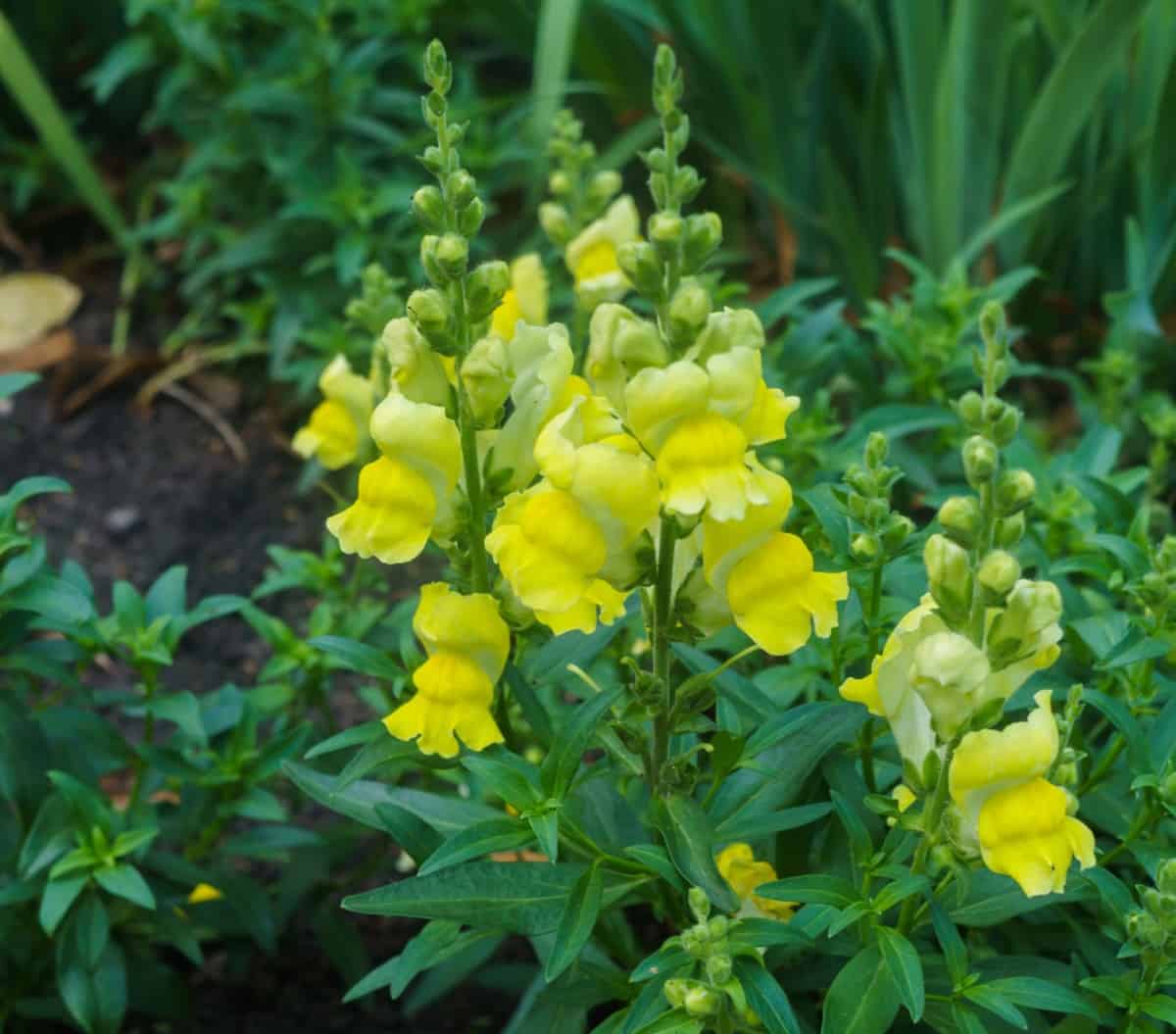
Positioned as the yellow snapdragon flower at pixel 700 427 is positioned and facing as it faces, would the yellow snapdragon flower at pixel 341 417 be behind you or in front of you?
behind

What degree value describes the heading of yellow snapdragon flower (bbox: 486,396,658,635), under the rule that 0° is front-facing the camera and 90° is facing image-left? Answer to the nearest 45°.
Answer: approximately 45°

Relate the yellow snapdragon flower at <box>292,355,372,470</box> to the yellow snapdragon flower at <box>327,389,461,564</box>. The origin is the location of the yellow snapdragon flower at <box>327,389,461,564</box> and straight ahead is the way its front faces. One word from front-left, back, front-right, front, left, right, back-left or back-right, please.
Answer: back-right

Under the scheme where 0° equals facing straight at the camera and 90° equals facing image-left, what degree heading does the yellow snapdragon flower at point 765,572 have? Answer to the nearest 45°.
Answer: approximately 315°

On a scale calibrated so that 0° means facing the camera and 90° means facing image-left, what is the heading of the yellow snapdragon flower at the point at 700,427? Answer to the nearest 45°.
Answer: approximately 0°
